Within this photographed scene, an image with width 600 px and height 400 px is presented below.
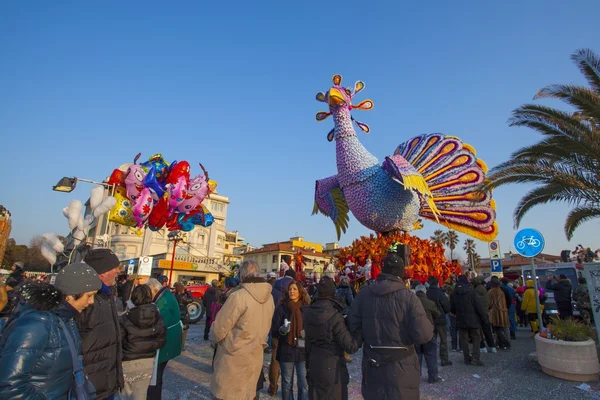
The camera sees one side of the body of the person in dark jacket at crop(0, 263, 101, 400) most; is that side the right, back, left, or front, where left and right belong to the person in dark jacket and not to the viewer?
right

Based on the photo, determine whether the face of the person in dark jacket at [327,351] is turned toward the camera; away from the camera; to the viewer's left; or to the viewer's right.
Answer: away from the camera

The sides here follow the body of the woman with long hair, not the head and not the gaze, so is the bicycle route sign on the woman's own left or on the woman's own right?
on the woman's own left

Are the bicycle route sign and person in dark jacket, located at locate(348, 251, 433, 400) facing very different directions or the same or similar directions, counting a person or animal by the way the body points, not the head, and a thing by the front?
very different directions

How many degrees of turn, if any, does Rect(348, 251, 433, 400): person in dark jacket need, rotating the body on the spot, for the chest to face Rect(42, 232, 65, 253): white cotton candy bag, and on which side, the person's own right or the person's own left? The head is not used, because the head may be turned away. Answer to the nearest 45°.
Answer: approximately 45° to the person's own left

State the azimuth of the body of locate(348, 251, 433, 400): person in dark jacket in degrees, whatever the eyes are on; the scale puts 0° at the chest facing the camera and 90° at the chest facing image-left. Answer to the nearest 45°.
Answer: approximately 180°

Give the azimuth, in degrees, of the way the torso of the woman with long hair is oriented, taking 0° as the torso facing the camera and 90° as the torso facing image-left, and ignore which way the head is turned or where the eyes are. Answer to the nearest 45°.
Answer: approximately 0°

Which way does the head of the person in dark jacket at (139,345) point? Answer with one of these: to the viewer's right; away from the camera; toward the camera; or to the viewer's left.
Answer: away from the camera

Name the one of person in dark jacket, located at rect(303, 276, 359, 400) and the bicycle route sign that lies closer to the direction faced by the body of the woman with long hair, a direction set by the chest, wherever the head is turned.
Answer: the person in dark jacket

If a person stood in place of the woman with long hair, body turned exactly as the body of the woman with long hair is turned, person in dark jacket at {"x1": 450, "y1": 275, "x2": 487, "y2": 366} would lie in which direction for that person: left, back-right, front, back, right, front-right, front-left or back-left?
back-left

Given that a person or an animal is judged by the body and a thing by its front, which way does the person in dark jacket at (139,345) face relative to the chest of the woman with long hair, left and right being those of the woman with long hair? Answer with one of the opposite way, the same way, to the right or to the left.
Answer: the opposite way

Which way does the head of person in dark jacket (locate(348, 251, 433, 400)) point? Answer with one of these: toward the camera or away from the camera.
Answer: away from the camera

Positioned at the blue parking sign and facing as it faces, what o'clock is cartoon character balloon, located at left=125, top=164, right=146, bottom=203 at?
The cartoon character balloon is roughly at 2 o'clock from the blue parking sign.

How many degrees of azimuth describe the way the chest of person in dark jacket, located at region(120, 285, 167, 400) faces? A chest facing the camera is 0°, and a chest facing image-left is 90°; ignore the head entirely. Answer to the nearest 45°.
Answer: approximately 180°
